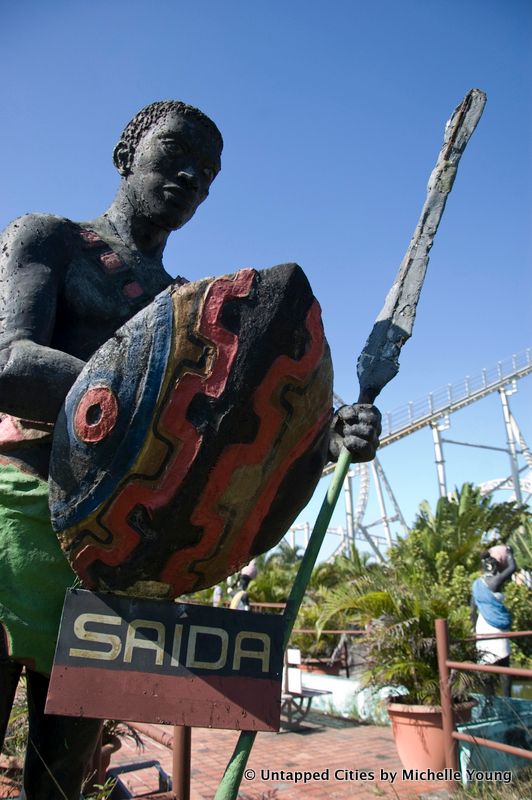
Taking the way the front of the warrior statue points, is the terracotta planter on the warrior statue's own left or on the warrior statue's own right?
on the warrior statue's own left

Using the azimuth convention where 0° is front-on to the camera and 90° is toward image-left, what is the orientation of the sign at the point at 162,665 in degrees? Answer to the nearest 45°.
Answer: approximately 0°

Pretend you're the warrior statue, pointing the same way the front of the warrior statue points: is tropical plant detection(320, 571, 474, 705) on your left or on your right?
on your left

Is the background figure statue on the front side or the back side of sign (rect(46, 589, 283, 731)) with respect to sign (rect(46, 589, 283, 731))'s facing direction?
on the back side

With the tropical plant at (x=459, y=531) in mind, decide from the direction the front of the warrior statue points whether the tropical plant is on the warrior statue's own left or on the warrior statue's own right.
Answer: on the warrior statue's own left

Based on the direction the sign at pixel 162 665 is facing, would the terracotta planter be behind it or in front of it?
behind

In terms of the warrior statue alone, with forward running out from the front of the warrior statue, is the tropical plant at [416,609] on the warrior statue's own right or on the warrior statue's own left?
on the warrior statue's own left

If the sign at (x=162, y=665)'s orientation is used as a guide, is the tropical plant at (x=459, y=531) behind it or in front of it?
behind

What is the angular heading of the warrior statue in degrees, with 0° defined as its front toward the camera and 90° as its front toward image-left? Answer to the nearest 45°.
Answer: approximately 315°
